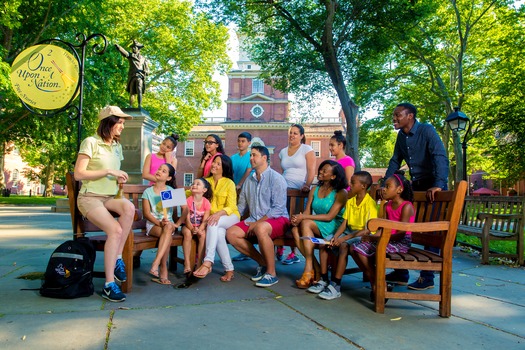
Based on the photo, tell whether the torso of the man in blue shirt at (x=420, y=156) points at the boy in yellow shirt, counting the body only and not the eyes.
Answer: yes

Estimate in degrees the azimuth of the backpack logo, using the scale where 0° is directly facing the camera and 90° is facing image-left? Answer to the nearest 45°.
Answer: approximately 0°

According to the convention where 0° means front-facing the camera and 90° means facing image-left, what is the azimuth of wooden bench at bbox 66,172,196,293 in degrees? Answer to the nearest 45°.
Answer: approximately 315°

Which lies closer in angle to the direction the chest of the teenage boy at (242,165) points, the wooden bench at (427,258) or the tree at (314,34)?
the wooden bench

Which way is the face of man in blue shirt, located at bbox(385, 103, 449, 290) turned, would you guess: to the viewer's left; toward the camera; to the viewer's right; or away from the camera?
to the viewer's left

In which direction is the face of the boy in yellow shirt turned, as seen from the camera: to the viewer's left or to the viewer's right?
to the viewer's left

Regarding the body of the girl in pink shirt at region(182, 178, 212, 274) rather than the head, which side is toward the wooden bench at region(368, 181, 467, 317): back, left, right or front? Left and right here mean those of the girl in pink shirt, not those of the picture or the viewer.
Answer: left

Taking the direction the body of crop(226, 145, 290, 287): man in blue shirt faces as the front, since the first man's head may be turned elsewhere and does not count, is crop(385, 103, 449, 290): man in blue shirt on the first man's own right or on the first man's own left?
on the first man's own left
